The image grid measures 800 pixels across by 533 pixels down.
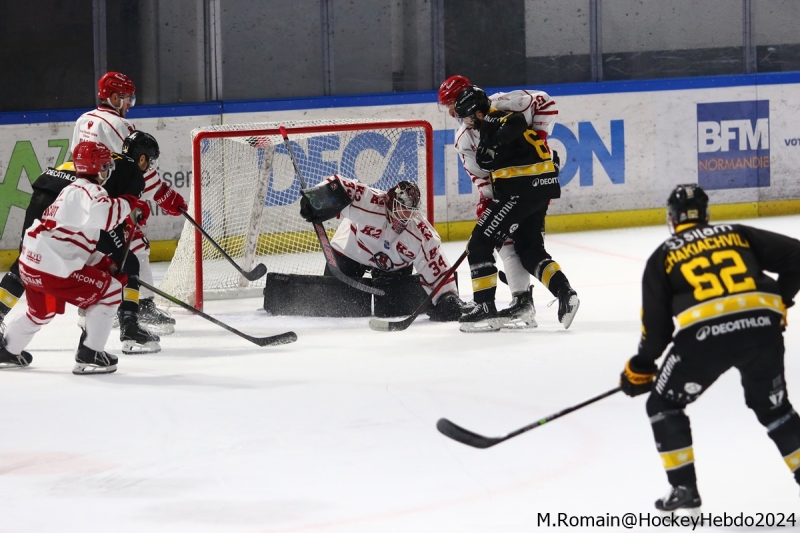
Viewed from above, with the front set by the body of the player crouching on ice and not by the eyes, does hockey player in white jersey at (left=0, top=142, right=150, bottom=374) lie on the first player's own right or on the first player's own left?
on the first player's own right

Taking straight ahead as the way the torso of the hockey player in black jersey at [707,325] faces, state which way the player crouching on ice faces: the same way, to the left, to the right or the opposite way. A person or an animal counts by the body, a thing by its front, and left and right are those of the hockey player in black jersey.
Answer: the opposite way

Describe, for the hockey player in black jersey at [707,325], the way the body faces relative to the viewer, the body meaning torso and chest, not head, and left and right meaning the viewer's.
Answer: facing away from the viewer and to the left of the viewer

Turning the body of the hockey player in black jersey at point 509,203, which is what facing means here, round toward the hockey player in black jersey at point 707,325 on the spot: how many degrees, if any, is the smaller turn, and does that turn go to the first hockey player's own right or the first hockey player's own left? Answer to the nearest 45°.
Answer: approximately 90° to the first hockey player's own left

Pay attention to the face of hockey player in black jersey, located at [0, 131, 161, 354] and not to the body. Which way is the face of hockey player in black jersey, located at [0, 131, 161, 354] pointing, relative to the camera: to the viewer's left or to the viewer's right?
to the viewer's right

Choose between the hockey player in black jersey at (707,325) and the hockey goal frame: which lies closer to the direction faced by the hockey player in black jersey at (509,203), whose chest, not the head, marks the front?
the hockey goal frame

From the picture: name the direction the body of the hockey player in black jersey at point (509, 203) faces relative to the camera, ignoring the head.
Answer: to the viewer's left

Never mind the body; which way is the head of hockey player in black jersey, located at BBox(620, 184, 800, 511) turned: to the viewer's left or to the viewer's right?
to the viewer's left

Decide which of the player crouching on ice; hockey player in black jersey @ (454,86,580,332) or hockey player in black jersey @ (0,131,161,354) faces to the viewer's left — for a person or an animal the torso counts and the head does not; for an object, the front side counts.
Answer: hockey player in black jersey @ (454,86,580,332)
